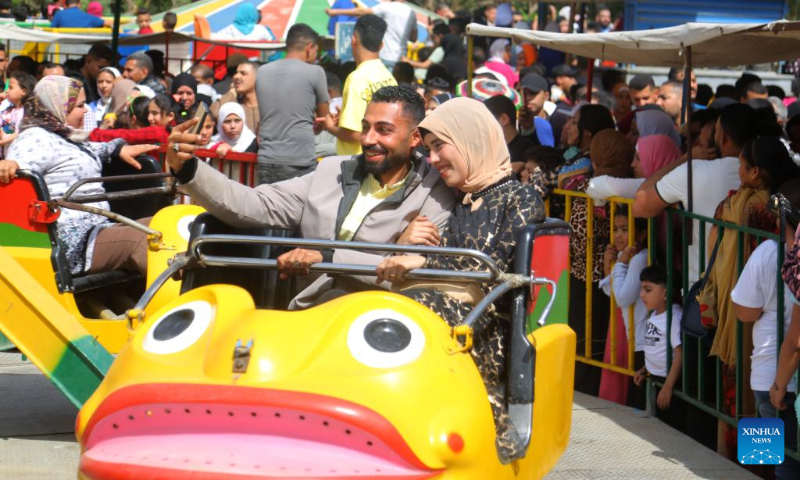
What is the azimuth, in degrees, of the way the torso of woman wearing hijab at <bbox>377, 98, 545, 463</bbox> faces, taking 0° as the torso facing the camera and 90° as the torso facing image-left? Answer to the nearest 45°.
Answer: approximately 45°

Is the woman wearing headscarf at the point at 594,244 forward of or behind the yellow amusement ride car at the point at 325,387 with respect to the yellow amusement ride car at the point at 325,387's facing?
behind

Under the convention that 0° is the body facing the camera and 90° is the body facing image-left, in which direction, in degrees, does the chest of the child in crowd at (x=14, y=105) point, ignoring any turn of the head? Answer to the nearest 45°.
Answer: approximately 45°

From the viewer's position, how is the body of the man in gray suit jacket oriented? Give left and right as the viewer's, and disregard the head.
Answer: facing the viewer and to the left of the viewer
